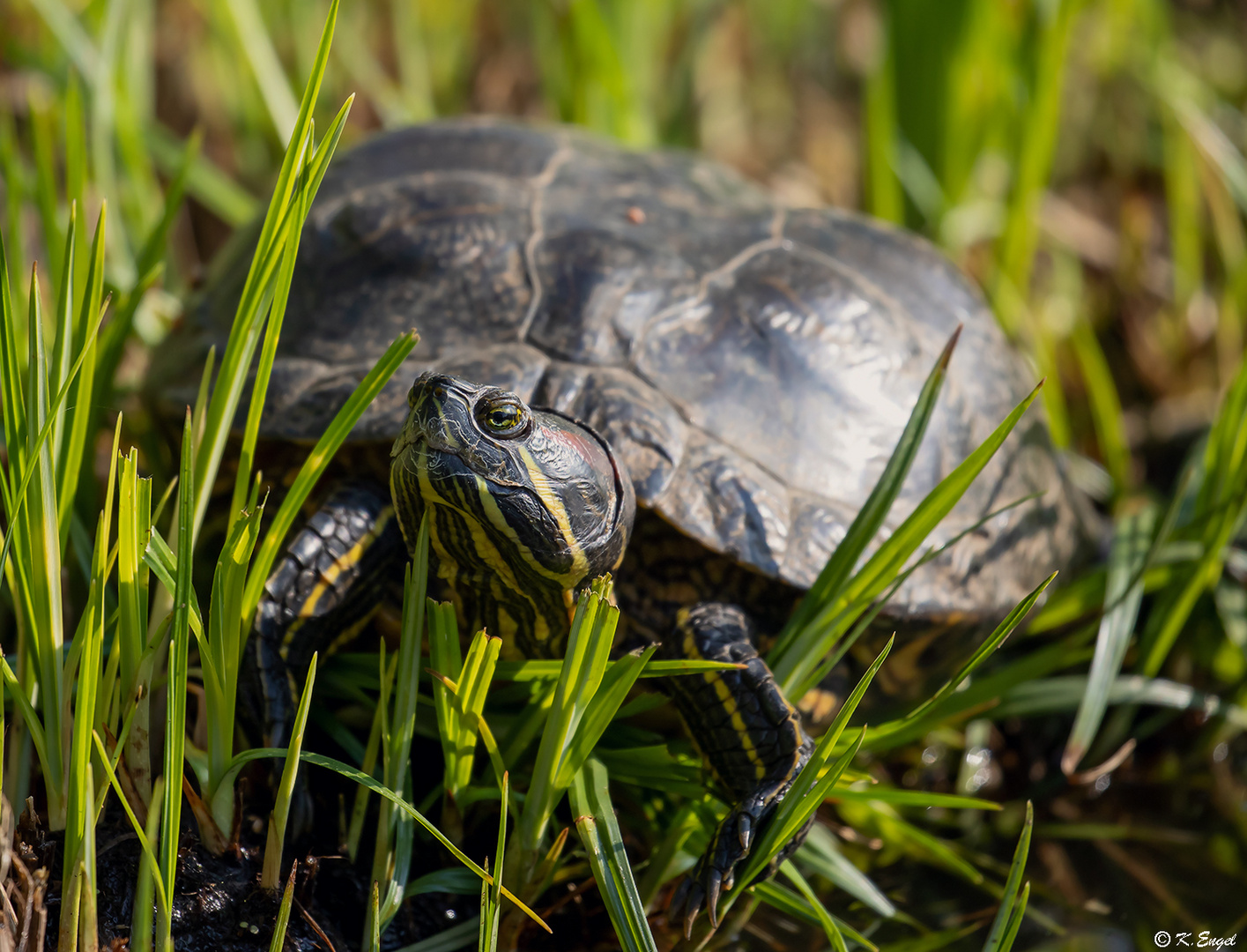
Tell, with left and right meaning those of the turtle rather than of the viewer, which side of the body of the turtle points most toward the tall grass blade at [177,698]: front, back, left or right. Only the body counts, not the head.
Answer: front

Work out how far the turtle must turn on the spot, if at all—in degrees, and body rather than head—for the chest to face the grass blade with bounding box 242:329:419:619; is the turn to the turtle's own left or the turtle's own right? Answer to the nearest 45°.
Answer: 0° — it already faces it

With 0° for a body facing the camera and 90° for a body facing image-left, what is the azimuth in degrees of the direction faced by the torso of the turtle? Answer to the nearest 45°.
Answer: approximately 45°

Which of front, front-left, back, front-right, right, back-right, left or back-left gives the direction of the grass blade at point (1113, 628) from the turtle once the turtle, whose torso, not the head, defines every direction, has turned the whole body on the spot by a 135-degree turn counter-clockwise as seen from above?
front
